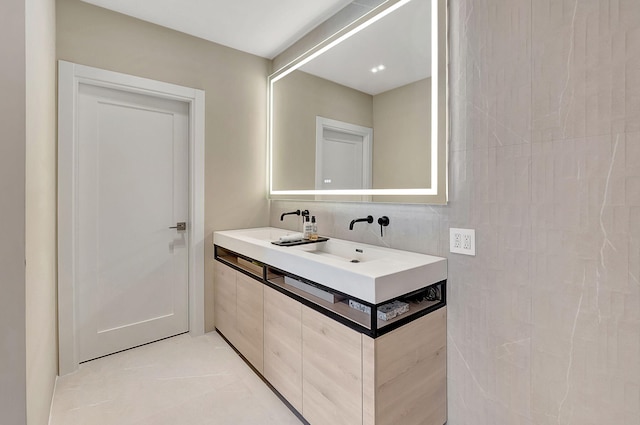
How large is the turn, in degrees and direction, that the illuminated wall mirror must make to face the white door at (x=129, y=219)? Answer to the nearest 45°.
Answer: approximately 45° to its right

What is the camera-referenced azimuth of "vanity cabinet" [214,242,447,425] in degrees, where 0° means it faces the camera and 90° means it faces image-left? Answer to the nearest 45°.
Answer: approximately 45°

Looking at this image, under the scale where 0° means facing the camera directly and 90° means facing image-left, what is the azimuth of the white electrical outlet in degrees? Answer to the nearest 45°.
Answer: approximately 45°

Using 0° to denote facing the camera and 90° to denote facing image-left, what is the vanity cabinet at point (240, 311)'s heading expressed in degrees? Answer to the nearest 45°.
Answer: approximately 45°
